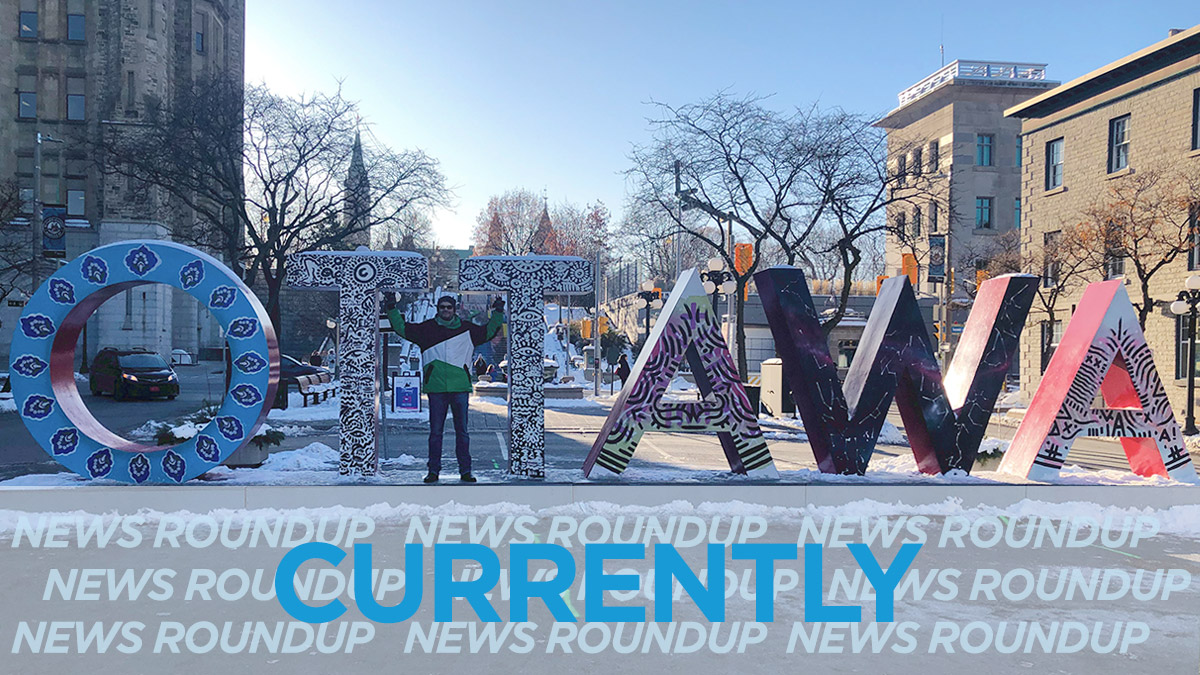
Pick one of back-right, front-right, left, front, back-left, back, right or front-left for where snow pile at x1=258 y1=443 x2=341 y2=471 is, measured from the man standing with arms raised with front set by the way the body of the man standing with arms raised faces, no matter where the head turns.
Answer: back-right

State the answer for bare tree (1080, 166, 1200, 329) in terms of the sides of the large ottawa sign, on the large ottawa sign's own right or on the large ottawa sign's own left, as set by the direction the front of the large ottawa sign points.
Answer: on the large ottawa sign's own left

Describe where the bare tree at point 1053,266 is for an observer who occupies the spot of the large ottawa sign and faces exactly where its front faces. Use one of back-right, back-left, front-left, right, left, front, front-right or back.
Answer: back-left

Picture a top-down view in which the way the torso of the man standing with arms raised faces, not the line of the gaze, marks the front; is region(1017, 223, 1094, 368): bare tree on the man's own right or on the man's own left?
on the man's own left

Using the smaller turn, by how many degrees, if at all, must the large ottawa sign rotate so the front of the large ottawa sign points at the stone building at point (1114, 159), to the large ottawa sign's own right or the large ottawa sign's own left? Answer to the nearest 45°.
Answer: approximately 135° to the large ottawa sign's own left

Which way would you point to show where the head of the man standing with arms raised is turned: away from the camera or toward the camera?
toward the camera

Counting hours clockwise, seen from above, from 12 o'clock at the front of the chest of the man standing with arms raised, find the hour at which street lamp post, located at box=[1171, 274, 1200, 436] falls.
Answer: The street lamp post is roughly at 8 o'clock from the man standing with arms raised.

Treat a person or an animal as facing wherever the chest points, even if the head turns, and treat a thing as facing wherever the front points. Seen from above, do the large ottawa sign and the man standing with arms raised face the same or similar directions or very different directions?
same or similar directions

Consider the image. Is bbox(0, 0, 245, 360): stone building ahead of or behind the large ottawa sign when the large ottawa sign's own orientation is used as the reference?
behind

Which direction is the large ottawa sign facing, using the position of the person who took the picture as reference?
facing the viewer

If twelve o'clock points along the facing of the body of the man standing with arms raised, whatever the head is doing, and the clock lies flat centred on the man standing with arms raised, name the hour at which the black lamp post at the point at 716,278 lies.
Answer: The black lamp post is roughly at 7 o'clock from the man standing with arms raised.

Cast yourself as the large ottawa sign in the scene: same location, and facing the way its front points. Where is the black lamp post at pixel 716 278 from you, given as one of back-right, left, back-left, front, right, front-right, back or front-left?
back

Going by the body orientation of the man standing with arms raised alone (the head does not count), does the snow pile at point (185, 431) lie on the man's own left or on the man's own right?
on the man's own right

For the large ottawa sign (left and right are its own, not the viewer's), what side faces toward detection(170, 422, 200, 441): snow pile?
right

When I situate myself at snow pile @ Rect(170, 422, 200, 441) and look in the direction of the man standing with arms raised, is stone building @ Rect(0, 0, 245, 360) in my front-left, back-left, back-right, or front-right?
back-left
